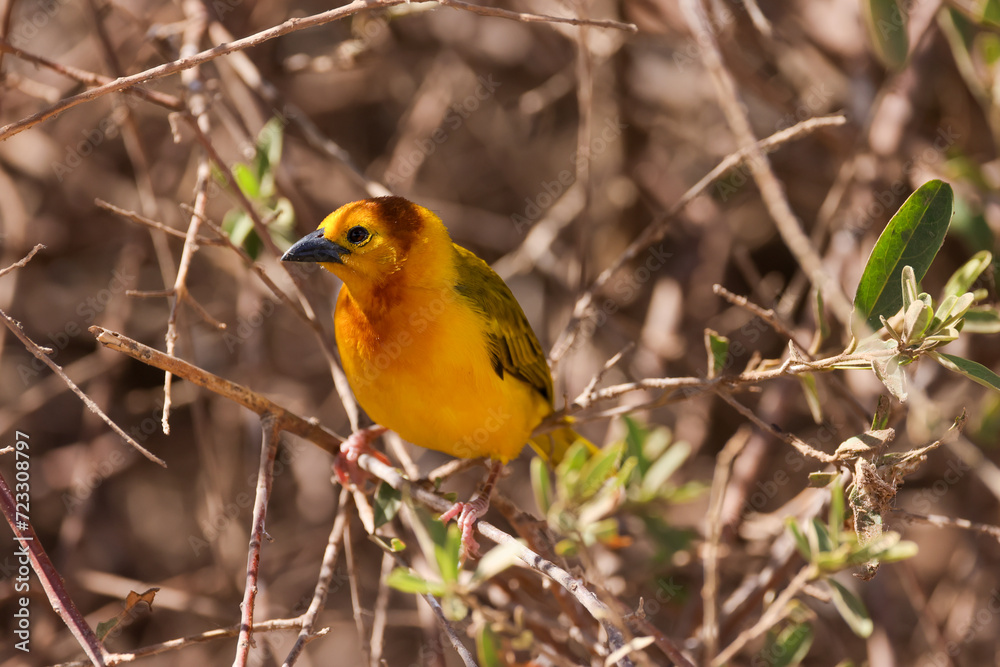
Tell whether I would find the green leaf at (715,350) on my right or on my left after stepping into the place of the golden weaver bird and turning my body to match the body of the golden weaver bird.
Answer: on my left

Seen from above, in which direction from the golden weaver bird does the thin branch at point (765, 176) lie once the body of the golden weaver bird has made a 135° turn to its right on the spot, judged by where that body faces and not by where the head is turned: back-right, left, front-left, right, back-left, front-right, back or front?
right

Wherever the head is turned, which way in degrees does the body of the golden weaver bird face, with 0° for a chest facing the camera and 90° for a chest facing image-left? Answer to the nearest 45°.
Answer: approximately 45°

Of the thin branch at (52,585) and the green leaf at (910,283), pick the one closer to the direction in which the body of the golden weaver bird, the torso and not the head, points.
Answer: the thin branch
